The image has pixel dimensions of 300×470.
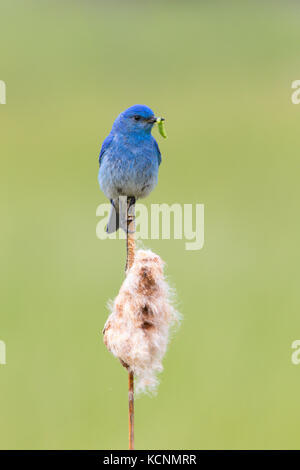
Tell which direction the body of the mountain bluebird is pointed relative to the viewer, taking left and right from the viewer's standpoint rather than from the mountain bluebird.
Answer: facing the viewer and to the right of the viewer
